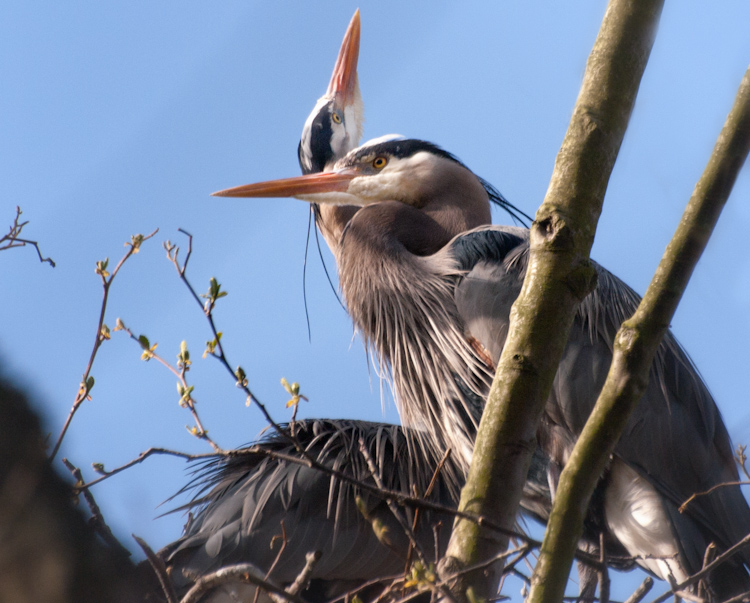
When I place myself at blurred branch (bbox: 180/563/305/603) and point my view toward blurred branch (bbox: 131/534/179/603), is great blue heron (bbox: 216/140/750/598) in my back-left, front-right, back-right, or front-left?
back-right

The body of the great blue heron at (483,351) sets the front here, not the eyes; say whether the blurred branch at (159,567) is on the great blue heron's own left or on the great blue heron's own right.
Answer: on the great blue heron's own left

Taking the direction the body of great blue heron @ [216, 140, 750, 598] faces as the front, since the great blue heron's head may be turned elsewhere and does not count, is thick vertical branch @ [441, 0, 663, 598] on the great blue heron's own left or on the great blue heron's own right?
on the great blue heron's own left

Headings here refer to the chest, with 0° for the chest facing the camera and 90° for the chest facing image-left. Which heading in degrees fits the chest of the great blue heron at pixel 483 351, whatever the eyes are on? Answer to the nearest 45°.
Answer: approximately 90°

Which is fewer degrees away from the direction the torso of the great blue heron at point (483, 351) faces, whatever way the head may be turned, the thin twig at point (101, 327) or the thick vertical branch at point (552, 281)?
the thin twig

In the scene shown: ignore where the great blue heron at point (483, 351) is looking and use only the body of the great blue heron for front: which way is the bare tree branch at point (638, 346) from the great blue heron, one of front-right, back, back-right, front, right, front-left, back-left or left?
left

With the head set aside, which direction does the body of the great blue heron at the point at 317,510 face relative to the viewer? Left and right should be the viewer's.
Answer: facing to the right of the viewer
